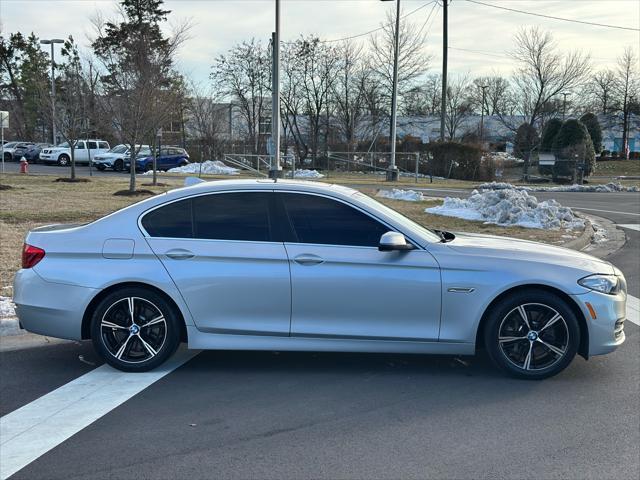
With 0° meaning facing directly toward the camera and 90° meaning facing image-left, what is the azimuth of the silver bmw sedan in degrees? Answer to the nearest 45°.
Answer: approximately 270°

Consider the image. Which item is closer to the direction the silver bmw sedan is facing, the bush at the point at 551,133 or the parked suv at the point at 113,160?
the bush

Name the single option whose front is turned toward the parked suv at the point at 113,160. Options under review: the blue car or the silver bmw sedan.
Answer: the blue car

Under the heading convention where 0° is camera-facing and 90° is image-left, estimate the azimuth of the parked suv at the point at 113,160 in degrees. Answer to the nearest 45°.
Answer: approximately 45°

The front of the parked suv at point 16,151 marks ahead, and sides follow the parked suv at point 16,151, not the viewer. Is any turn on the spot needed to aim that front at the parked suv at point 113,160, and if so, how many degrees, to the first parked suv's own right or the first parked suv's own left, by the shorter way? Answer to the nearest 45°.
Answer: approximately 90° to the first parked suv's own left

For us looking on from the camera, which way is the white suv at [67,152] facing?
facing the viewer and to the left of the viewer

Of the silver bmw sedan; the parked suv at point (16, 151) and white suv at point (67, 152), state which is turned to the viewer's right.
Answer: the silver bmw sedan

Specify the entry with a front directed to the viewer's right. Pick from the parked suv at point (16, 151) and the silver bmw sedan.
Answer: the silver bmw sedan

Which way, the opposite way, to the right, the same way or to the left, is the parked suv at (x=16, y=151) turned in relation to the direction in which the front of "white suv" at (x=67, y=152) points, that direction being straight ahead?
the same way

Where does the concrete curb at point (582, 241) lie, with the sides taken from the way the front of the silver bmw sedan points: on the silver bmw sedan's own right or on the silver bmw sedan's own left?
on the silver bmw sedan's own left

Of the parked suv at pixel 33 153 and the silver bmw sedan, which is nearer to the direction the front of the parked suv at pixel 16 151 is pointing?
the silver bmw sedan

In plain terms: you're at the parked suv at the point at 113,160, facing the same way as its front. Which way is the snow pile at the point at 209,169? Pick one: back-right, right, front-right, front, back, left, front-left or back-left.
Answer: back-left

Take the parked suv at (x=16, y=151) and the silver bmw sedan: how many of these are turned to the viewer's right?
1

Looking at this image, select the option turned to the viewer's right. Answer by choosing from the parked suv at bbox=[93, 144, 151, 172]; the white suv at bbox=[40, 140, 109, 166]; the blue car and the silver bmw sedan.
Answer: the silver bmw sedan

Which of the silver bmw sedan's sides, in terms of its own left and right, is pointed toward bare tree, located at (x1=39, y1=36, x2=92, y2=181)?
left
